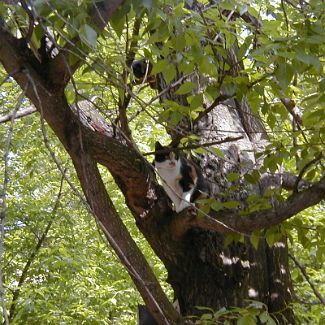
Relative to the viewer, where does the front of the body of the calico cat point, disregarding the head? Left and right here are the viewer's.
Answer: facing the viewer and to the left of the viewer
